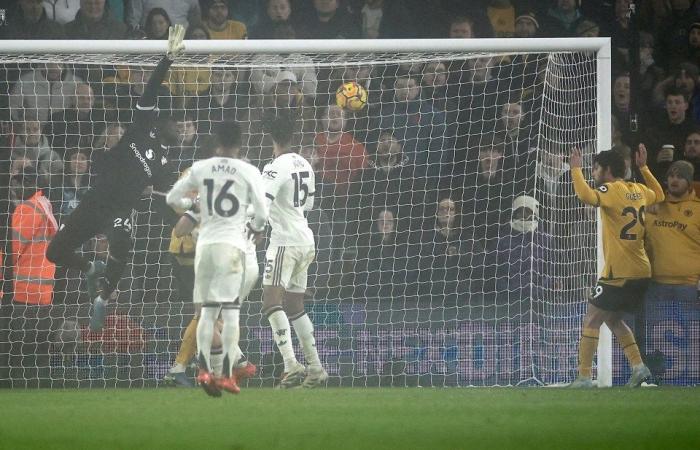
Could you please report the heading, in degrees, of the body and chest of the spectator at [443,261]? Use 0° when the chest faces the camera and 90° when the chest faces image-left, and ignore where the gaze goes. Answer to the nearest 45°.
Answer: approximately 0°

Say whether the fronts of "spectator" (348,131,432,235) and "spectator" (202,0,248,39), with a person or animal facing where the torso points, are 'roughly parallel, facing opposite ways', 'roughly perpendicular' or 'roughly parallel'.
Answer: roughly parallel

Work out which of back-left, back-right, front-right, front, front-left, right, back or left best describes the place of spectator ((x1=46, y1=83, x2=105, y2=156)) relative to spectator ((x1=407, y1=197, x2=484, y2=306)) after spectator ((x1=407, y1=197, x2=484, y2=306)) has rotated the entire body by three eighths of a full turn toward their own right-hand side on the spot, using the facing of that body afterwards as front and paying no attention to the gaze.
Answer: front-left

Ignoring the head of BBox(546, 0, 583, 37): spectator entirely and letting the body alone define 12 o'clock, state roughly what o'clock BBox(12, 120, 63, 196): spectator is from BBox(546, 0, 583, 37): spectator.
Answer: BBox(12, 120, 63, 196): spectator is roughly at 2 o'clock from BBox(546, 0, 583, 37): spectator.

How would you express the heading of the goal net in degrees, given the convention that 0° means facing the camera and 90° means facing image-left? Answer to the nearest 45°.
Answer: approximately 0°

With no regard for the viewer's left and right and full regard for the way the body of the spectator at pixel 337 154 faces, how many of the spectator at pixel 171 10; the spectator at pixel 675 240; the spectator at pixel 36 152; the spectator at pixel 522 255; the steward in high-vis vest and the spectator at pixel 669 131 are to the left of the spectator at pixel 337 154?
3

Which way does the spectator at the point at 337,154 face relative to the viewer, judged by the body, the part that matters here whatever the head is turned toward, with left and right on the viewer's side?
facing the viewer
